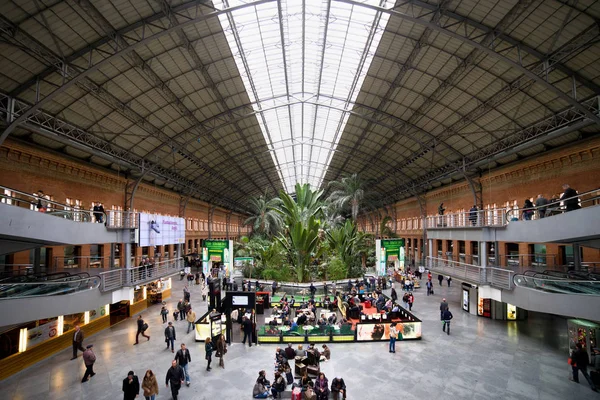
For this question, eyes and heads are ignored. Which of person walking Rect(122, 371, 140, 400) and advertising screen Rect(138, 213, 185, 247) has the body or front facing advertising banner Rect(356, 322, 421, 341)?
advertising screen Rect(138, 213, 185, 247)

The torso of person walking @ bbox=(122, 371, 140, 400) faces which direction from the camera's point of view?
toward the camera

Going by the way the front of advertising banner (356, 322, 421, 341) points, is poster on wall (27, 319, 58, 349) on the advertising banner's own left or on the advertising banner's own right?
on the advertising banner's own right

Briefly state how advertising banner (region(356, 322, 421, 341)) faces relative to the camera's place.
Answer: facing the viewer

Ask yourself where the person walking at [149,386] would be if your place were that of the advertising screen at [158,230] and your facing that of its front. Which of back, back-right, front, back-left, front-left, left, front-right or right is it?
front-right

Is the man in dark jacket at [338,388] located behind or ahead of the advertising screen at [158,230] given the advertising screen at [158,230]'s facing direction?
ahead

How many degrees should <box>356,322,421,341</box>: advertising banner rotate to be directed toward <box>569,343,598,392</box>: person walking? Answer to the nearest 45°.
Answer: approximately 45° to its left

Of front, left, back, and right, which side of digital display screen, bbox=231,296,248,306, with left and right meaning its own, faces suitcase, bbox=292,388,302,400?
front

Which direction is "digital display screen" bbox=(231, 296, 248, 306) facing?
toward the camera

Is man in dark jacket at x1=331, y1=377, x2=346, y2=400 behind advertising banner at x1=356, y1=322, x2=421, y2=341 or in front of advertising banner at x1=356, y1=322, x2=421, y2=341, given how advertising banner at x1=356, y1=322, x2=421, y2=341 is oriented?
in front

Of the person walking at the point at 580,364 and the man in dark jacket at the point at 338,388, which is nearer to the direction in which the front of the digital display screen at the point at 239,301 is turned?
the man in dark jacket
